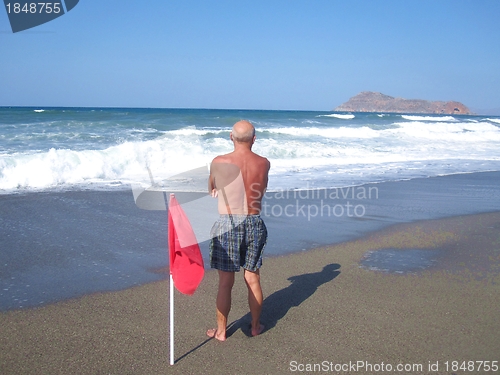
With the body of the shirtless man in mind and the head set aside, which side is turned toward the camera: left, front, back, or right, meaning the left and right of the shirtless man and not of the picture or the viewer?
back

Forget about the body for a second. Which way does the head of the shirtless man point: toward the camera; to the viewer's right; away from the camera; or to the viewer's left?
away from the camera
